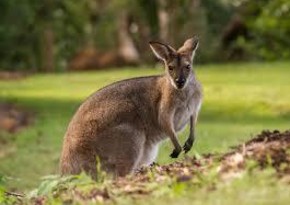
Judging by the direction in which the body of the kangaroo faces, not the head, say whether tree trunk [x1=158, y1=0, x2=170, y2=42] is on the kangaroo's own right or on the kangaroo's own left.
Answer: on the kangaroo's own left

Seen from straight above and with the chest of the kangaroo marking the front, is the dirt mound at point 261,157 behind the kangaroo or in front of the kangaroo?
in front

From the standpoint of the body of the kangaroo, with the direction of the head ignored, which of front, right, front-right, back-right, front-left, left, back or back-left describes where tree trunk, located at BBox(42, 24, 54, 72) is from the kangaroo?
back-left

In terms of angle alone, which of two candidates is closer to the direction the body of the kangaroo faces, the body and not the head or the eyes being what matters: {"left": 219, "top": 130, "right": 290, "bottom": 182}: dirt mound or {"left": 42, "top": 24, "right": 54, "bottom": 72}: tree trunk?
the dirt mound

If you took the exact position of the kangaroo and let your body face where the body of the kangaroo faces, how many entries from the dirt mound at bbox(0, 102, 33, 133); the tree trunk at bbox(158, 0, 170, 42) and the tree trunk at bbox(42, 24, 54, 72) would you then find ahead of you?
0

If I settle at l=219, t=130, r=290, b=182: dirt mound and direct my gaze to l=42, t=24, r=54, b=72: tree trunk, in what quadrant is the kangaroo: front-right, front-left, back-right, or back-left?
front-left

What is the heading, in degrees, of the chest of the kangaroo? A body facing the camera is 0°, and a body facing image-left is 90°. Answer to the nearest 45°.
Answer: approximately 315°

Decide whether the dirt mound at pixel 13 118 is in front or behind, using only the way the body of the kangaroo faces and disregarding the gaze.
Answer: behind

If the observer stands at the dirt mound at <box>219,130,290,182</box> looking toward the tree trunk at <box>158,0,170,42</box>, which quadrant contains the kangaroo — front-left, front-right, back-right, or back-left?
front-left

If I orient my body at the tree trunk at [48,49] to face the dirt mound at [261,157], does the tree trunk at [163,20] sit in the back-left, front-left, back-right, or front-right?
front-left
